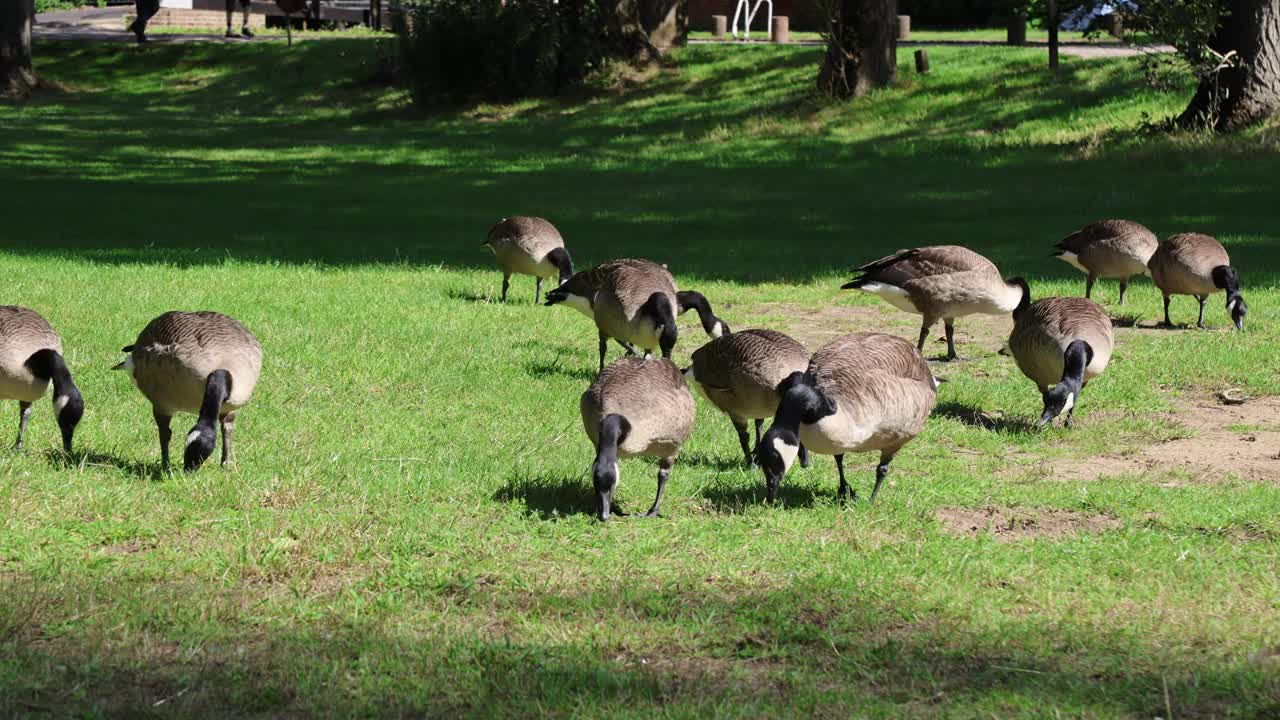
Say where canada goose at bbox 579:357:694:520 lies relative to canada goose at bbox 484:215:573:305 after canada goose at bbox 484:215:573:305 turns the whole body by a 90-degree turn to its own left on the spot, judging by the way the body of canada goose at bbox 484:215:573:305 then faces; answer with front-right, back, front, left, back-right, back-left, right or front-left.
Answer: back-right

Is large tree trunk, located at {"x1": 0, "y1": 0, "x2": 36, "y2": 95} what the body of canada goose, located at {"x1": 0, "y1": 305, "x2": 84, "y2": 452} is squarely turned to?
no

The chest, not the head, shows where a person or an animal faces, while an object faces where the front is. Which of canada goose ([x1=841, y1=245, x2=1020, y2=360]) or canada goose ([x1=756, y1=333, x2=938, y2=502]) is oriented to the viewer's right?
canada goose ([x1=841, y1=245, x2=1020, y2=360])

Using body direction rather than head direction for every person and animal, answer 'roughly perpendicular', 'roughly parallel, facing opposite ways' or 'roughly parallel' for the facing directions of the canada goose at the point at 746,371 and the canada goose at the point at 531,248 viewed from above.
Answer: roughly parallel

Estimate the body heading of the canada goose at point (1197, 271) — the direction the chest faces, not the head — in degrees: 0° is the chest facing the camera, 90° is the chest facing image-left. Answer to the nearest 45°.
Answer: approximately 315°

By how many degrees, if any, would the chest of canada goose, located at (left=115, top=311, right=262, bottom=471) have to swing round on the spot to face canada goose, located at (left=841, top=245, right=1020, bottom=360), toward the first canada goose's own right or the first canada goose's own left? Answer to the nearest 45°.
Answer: approximately 90° to the first canada goose's own left

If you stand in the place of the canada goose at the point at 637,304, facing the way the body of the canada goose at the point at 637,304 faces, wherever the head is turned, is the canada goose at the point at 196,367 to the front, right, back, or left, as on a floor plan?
right

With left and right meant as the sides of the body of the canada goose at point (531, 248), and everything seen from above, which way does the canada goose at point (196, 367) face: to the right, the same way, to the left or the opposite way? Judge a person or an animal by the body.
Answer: the same way

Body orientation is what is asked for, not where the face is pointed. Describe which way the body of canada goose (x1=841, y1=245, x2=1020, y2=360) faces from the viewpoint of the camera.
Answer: to the viewer's right

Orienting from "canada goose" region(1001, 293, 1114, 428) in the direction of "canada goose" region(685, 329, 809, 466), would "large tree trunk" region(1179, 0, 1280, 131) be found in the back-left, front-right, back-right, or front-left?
back-right

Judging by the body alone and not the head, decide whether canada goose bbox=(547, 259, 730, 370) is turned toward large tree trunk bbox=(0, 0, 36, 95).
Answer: no

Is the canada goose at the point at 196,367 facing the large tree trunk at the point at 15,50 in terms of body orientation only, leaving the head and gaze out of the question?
no

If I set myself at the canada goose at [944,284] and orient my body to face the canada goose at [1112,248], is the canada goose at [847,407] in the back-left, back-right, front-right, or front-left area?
back-right

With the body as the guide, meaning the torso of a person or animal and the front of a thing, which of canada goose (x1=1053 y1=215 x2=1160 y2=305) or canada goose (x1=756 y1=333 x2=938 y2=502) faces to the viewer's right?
canada goose (x1=1053 y1=215 x2=1160 y2=305)

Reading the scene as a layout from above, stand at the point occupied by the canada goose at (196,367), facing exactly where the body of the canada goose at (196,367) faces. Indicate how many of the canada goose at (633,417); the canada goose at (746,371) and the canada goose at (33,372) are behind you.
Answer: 1

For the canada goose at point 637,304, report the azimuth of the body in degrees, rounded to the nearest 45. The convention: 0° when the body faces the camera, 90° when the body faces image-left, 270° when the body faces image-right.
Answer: approximately 315°
